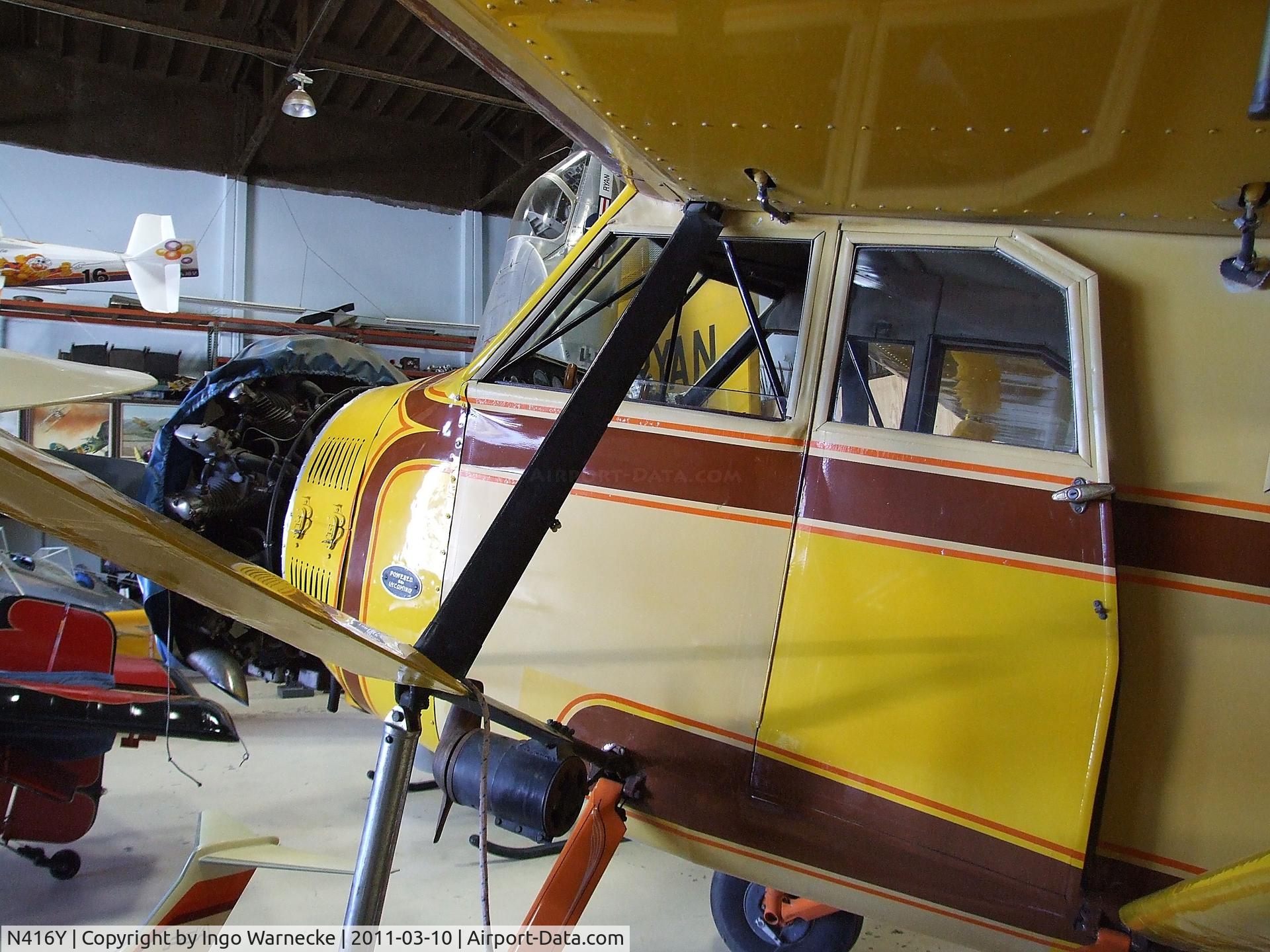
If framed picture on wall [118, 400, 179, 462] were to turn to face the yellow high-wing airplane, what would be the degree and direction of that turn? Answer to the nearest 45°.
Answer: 0° — it already faces it

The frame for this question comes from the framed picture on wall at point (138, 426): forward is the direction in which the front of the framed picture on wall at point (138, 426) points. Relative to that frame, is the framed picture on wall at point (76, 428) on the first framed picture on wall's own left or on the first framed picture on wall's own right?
on the first framed picture on wall's own right

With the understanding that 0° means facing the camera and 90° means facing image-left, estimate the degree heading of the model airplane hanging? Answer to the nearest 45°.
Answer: approximately 90°

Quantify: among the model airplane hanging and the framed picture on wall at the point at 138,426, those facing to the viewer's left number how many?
1

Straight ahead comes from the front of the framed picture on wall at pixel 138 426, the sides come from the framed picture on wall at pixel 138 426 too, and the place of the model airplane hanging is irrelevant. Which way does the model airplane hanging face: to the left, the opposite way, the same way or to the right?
to the right
